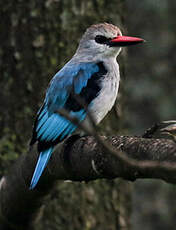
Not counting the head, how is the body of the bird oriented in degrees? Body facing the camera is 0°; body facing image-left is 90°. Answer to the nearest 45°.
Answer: approximately 270°
